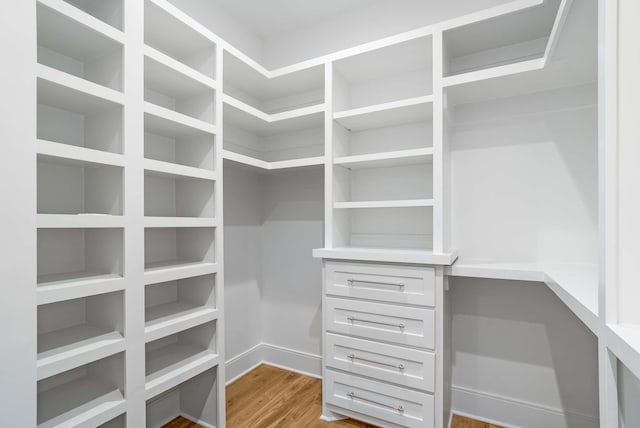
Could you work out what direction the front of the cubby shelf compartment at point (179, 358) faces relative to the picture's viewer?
facing the viewer and to the right of the viewer

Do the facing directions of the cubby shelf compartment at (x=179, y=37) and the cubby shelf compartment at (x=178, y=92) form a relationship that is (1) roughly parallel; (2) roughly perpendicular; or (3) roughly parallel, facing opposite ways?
roughly parallel

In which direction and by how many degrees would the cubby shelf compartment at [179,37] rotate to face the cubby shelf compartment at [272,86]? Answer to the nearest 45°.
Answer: approximately 90° to its left

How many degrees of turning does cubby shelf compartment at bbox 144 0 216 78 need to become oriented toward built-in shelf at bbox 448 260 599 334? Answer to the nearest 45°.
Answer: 0° — it already faces it

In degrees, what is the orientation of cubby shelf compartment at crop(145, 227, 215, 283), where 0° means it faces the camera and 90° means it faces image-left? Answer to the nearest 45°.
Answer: approximately 315°

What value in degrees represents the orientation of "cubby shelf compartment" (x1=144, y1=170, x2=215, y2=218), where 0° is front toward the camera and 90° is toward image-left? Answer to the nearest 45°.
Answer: approximately 315°

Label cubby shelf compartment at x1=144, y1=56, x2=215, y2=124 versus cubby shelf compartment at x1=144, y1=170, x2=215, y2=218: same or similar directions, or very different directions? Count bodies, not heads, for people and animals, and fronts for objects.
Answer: same or similar directions

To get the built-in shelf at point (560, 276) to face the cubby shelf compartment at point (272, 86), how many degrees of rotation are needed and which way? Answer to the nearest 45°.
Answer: approximately 45° to its right

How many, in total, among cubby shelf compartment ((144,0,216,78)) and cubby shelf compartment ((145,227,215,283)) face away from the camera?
0

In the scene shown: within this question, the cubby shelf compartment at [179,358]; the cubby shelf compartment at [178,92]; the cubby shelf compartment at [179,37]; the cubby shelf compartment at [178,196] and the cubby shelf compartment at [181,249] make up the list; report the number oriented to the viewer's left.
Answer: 0

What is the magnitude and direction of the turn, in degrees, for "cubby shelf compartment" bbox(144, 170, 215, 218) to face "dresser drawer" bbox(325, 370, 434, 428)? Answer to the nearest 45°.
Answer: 0° — it already faces it

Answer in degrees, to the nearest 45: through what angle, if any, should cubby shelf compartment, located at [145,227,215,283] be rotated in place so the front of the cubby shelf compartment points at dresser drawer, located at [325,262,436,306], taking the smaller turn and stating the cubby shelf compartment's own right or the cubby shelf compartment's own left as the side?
0° — it already faces it

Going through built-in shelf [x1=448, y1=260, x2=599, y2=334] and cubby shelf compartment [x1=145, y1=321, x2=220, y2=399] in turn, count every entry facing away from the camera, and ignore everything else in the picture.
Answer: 0

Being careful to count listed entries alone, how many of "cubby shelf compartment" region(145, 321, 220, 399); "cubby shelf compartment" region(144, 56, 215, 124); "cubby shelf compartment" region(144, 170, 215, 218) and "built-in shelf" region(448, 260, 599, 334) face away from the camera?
0
